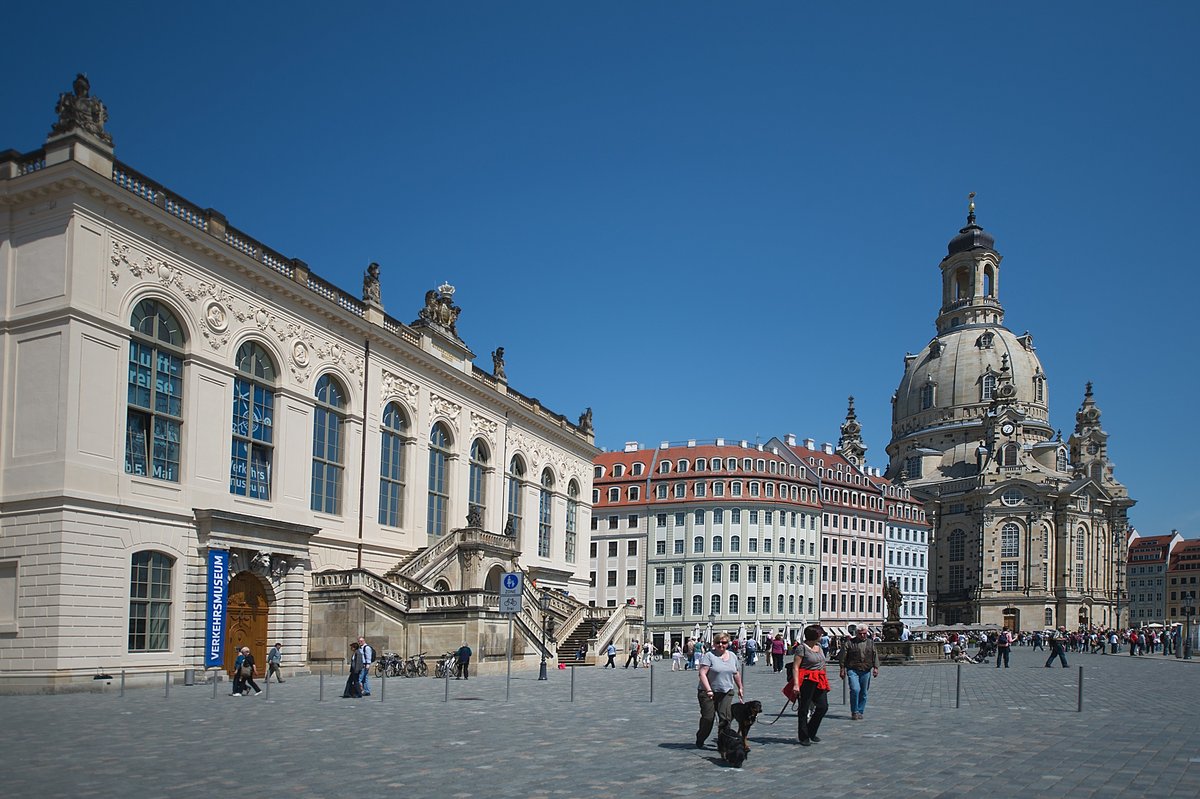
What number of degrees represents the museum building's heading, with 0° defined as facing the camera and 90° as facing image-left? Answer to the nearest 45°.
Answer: approximately 315°

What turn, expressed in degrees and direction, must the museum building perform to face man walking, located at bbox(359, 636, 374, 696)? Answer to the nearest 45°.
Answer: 0° — it already faces them
